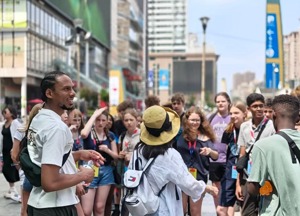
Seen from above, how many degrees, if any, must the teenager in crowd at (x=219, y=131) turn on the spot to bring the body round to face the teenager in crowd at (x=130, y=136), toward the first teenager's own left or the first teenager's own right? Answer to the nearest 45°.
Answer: approximately 45° to the first teenager's own right

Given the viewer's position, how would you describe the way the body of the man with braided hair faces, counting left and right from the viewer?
facing to the right of the viewer

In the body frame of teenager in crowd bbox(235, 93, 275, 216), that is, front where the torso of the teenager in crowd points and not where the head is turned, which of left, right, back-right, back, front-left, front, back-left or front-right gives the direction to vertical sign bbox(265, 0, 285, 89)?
back

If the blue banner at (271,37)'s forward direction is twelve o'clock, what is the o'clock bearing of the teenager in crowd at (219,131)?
The teenager in crowd is roughly at 12 o'clock from the blue banner.

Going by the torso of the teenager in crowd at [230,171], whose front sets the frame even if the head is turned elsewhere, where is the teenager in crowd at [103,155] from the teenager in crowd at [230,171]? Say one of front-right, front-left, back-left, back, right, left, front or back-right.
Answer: front-right

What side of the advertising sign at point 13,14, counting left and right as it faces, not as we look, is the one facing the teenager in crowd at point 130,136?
front

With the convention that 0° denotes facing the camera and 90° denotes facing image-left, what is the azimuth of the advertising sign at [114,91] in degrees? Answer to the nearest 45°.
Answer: approximately 0°

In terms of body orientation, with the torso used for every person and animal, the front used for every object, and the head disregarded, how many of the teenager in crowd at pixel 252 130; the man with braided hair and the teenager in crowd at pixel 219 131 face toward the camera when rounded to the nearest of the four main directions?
2

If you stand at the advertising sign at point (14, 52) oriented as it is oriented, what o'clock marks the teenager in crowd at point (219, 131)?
The teenager in crowd is roughly at 12 o'clock from the advertising sign.

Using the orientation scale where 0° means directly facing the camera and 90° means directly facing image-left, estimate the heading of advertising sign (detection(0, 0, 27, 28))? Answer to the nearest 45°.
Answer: approximately 0°
